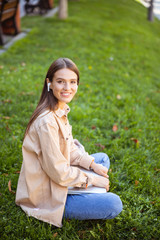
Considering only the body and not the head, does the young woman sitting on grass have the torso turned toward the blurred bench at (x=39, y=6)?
no

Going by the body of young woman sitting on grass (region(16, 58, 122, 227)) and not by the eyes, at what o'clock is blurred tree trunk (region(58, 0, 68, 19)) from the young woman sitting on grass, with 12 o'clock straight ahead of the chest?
The blurred tree trunk is roughly at 9 o'clock from the young woman sitting on grass.

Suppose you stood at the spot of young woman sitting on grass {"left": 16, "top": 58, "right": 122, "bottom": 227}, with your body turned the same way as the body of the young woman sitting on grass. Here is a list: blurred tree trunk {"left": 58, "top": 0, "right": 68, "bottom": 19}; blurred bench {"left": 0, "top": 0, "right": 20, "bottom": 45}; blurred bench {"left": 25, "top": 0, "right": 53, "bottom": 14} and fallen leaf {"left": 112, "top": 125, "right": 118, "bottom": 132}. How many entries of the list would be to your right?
0

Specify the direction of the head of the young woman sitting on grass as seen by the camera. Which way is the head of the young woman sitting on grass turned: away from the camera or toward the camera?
toward the camera

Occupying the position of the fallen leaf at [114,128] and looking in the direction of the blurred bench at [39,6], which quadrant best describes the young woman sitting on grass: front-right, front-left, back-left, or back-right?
back-left

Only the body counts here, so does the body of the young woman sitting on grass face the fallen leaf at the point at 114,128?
no

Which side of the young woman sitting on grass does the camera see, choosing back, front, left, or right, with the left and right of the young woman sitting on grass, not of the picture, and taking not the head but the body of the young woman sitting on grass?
right

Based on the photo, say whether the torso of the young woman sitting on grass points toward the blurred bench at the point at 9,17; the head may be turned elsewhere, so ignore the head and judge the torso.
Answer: no

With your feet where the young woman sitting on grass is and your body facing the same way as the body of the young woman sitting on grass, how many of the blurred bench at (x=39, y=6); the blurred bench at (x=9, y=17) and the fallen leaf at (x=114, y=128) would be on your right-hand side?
0
